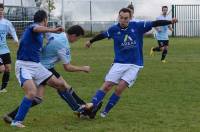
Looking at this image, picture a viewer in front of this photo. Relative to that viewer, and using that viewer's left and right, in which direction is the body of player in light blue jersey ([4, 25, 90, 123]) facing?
facing to the right of the viewer

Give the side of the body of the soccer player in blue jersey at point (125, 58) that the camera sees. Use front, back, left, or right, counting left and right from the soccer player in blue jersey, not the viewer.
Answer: front

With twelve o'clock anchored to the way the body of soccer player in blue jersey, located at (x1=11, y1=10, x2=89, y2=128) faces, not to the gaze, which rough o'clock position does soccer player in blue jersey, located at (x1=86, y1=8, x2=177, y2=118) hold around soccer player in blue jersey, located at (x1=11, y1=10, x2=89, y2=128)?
soccer player in blue jersey, located at (x1=86, y1=8, x2=177, y2=118) is roughly at 11 o'clock from soccer player in blue jersey, located at (x1=11, y1=10, x2=89, y2=128).

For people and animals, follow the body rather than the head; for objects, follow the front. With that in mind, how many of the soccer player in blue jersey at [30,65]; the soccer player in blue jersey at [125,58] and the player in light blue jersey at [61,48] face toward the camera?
1

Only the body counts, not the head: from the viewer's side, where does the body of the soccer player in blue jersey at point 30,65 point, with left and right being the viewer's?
facing to the right of the viewer

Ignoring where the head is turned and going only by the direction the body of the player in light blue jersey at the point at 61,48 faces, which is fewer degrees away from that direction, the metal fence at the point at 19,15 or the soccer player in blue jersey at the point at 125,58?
the soccer player in blue jersey

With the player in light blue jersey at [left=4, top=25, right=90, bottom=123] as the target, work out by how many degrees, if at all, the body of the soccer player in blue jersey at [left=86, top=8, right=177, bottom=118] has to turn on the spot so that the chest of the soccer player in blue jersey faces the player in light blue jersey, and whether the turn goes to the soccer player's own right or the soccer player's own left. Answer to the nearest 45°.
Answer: approximately 45° to the soccer player's own right

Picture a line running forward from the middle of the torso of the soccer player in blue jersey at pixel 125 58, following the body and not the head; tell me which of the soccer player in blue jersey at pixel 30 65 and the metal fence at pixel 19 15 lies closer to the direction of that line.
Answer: the soccer player in blue jersey

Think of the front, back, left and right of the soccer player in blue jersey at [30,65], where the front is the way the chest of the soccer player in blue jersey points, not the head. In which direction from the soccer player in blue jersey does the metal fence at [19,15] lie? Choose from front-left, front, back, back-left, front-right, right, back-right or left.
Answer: left

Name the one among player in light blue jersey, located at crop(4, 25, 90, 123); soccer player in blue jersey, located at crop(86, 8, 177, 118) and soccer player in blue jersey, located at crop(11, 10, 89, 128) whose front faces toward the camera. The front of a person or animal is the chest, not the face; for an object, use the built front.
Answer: soccer player in blue jersey, located at crop(86, 8, 177, 118)

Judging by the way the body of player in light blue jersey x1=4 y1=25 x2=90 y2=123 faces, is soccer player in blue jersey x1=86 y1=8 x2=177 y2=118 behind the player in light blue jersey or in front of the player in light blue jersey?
in front

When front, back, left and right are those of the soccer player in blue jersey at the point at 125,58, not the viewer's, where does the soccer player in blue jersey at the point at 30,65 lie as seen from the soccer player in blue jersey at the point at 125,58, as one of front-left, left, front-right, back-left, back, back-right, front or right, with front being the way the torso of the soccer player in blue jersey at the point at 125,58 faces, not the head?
front-right

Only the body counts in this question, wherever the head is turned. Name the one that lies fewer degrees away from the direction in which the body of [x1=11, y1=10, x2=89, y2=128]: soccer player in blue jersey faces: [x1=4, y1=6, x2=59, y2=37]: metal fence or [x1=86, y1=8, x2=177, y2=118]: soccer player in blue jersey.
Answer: the soccer player in blue jersey

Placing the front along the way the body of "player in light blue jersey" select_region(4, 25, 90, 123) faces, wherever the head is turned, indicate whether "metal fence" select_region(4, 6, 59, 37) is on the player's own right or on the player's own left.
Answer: on the player's own left
